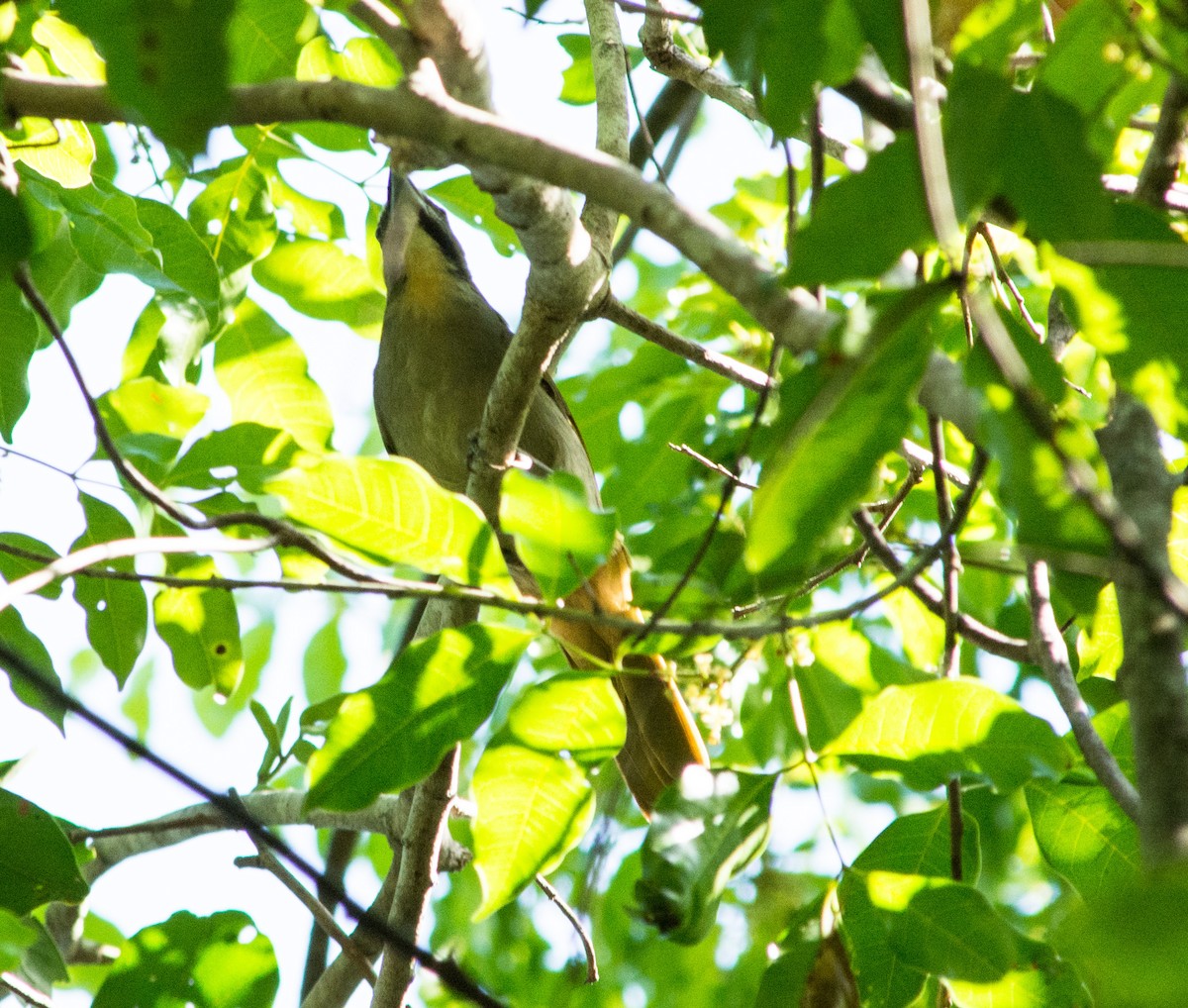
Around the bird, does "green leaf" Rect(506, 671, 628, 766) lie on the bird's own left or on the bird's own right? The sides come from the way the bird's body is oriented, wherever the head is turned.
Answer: on the bird's own left

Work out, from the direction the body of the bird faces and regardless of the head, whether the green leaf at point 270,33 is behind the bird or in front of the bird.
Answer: in front

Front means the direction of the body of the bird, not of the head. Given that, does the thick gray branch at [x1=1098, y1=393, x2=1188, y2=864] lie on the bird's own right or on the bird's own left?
on the bird's own left

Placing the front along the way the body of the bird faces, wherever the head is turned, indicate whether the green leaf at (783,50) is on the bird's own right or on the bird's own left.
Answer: on the bird's own left

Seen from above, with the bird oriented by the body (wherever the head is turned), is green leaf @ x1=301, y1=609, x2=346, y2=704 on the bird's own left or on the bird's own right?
on the bird's own right

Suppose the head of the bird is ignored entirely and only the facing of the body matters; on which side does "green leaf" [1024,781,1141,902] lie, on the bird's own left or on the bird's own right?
on the bird's own left
